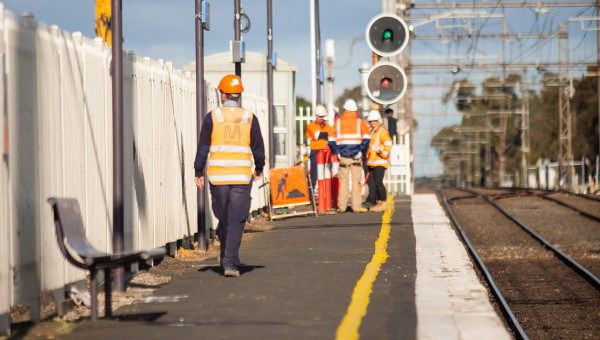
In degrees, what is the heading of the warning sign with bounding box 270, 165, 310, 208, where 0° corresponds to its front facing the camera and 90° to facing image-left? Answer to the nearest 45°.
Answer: approximately 0°

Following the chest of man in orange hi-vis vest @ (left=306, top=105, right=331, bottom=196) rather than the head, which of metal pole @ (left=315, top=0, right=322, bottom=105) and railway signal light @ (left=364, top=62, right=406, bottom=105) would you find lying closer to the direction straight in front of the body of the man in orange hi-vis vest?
the railway signal light

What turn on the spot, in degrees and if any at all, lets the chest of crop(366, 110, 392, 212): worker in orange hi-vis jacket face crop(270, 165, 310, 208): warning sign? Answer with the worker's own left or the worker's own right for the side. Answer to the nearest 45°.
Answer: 0° — they already face it

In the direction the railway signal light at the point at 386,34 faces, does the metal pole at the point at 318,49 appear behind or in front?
behind

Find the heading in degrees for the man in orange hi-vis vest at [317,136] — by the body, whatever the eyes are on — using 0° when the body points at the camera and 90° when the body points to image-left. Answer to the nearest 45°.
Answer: approximately 315°

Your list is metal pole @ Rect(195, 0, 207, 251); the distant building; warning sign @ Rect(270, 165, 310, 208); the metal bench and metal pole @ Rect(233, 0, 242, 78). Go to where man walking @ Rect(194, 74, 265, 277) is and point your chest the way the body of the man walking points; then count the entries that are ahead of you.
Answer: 4

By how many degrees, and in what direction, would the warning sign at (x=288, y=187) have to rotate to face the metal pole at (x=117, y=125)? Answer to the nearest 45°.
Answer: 0° — it already faces it
